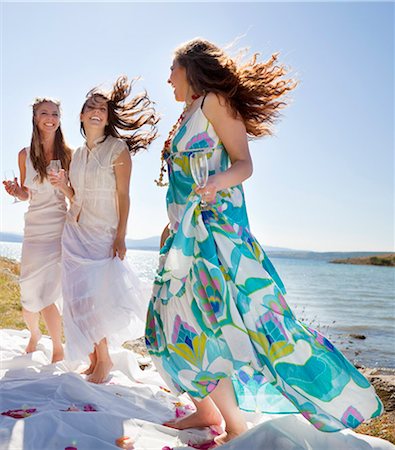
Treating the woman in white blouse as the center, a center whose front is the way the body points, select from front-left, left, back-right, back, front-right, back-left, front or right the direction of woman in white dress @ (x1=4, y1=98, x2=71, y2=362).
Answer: right

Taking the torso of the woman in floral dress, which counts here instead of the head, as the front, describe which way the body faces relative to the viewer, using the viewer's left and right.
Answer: facing to the left of the viewer

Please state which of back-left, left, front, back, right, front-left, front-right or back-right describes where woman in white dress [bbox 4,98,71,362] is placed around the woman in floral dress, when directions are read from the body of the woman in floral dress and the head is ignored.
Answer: front-right

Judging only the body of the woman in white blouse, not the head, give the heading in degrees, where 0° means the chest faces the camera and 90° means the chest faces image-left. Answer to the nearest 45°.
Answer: approximately 45°

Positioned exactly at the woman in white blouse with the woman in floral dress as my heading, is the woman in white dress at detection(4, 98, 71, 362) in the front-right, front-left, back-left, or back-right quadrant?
back-right

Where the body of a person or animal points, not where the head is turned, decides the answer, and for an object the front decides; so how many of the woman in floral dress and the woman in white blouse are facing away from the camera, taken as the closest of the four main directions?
0

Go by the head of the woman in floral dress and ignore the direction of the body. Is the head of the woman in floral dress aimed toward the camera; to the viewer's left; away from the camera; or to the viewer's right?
to the viewer's left

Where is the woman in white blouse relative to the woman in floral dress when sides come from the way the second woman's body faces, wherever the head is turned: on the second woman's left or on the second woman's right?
on the second woman's right

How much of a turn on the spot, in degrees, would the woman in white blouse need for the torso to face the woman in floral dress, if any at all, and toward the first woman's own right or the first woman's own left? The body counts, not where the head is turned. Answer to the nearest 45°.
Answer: approximately 45° to the first woman's own left
